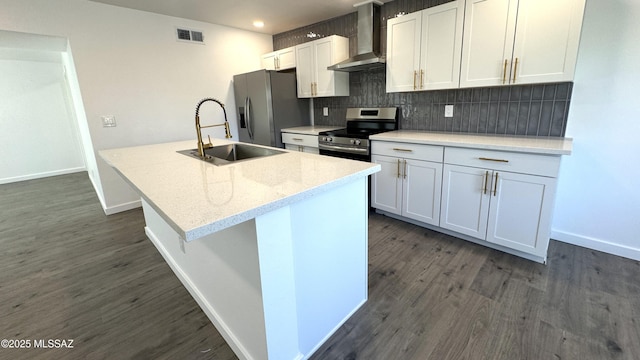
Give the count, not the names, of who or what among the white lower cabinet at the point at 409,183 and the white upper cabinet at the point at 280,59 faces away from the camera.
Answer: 0

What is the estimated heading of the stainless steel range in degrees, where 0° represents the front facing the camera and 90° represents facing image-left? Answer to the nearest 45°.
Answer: approximately 45°

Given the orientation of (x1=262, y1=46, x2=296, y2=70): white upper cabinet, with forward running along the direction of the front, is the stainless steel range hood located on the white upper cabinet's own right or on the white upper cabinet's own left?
on the white upper cabinet's own left

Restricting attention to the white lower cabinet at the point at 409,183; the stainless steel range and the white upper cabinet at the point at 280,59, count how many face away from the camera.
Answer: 0

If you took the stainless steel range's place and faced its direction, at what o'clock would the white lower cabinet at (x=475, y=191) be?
The white lower cabinet is roughly at 9 o'clock from the stainless steel range.

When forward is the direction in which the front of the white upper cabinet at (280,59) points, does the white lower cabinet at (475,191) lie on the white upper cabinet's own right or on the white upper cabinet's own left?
on the white upper cabinet's own left

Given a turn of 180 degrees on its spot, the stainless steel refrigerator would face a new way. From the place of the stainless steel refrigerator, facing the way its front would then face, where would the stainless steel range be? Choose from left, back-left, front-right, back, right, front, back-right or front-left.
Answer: right

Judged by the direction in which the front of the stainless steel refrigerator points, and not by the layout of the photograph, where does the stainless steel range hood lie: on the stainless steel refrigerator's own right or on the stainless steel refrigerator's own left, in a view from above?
on the stainless steel refrigerator's own left

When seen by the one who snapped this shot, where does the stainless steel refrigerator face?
facing the viewer and to the left of the viewer

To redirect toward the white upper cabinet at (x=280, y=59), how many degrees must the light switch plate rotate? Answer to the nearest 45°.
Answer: approximately 90° to its left
